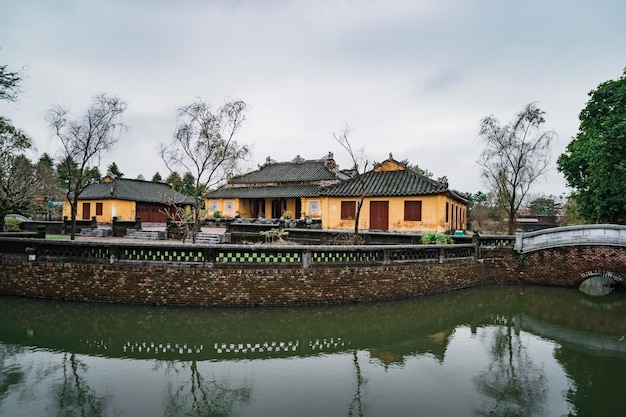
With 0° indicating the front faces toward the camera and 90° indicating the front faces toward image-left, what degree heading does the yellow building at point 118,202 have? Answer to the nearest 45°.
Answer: approximately 315°

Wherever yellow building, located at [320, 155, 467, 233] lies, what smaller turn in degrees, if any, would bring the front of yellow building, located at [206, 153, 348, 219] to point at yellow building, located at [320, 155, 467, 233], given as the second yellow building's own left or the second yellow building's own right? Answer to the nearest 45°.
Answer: approximately 45° to the second yellow building's own left

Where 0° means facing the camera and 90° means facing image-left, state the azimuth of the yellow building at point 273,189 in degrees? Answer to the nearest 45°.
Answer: approximately 0°

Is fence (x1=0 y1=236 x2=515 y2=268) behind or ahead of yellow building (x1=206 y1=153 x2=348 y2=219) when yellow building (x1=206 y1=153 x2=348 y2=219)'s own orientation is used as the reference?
ahead

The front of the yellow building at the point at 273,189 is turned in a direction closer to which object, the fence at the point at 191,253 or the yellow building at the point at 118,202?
the fence

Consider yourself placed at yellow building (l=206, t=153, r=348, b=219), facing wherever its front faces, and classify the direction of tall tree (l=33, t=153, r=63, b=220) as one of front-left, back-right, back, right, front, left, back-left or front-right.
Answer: right

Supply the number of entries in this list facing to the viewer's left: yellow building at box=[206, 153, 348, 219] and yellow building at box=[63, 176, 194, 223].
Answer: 0

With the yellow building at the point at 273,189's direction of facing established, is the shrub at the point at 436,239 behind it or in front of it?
in front

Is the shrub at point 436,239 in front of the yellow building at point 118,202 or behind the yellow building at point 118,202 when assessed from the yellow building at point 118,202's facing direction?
in front

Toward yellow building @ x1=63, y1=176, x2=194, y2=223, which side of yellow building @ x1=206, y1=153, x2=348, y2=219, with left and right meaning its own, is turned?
right
